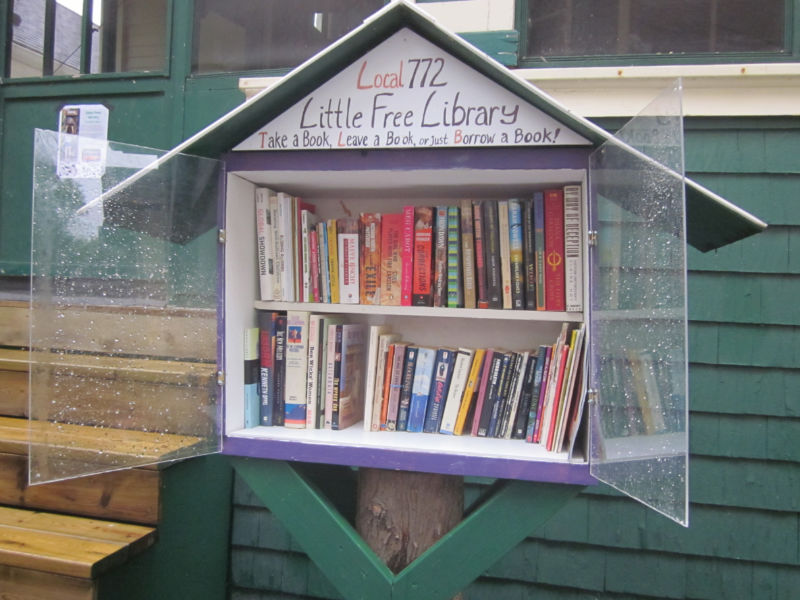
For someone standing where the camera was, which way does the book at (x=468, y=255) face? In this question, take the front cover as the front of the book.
facing to the right of the viewer

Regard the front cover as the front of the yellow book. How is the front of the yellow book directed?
to the viewer's right

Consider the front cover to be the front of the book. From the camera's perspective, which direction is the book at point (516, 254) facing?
to the viewer's right

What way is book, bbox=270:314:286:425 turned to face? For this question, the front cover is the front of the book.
to the viewer's right

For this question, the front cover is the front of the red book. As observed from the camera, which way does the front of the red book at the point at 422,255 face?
facing to the right of the viewer

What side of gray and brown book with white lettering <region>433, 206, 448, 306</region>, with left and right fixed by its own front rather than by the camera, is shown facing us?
right

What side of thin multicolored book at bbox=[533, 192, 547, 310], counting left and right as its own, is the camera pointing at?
right

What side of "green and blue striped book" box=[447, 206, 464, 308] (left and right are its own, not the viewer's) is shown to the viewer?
right

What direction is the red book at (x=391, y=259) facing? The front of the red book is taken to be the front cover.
to the viewer's right

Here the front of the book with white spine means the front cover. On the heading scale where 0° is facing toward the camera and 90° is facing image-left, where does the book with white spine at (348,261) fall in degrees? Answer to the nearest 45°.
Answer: approximately 270°
